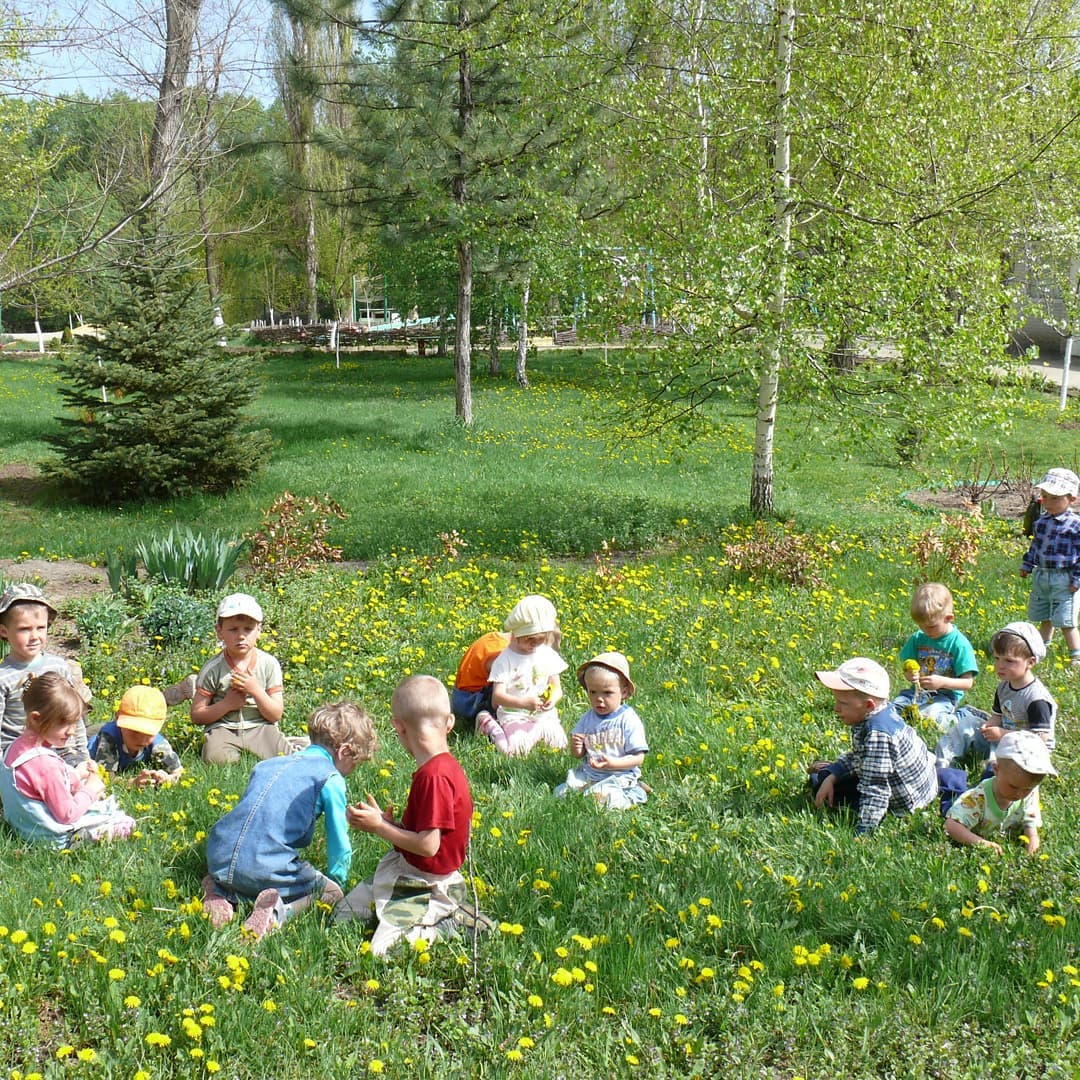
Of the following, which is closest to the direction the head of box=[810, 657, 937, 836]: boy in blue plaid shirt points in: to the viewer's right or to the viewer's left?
to the viewer's left

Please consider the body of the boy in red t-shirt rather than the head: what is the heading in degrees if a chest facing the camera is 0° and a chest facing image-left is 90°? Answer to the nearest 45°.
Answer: approximately 135°

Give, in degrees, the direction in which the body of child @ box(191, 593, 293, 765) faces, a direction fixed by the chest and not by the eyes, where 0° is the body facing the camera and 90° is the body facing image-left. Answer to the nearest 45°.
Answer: approximately 0°

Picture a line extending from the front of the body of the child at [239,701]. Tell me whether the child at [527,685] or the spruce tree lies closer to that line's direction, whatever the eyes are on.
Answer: the child

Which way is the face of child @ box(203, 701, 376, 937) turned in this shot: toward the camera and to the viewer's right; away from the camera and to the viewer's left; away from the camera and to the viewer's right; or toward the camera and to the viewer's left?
away from the camera and to the viewer's right

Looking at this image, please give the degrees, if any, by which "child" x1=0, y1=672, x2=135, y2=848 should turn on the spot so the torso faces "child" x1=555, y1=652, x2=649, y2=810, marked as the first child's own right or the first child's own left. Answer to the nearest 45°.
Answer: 0° — they already face them

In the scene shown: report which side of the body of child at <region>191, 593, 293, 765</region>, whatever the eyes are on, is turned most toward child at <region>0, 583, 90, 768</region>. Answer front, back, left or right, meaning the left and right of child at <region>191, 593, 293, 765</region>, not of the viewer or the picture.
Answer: right

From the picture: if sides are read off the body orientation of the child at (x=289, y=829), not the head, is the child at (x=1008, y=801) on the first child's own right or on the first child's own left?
on the first child's own right

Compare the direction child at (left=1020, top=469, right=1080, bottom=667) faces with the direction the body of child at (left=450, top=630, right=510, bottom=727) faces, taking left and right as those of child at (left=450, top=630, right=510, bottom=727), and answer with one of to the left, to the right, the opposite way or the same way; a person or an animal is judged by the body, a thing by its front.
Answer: the opposite way
